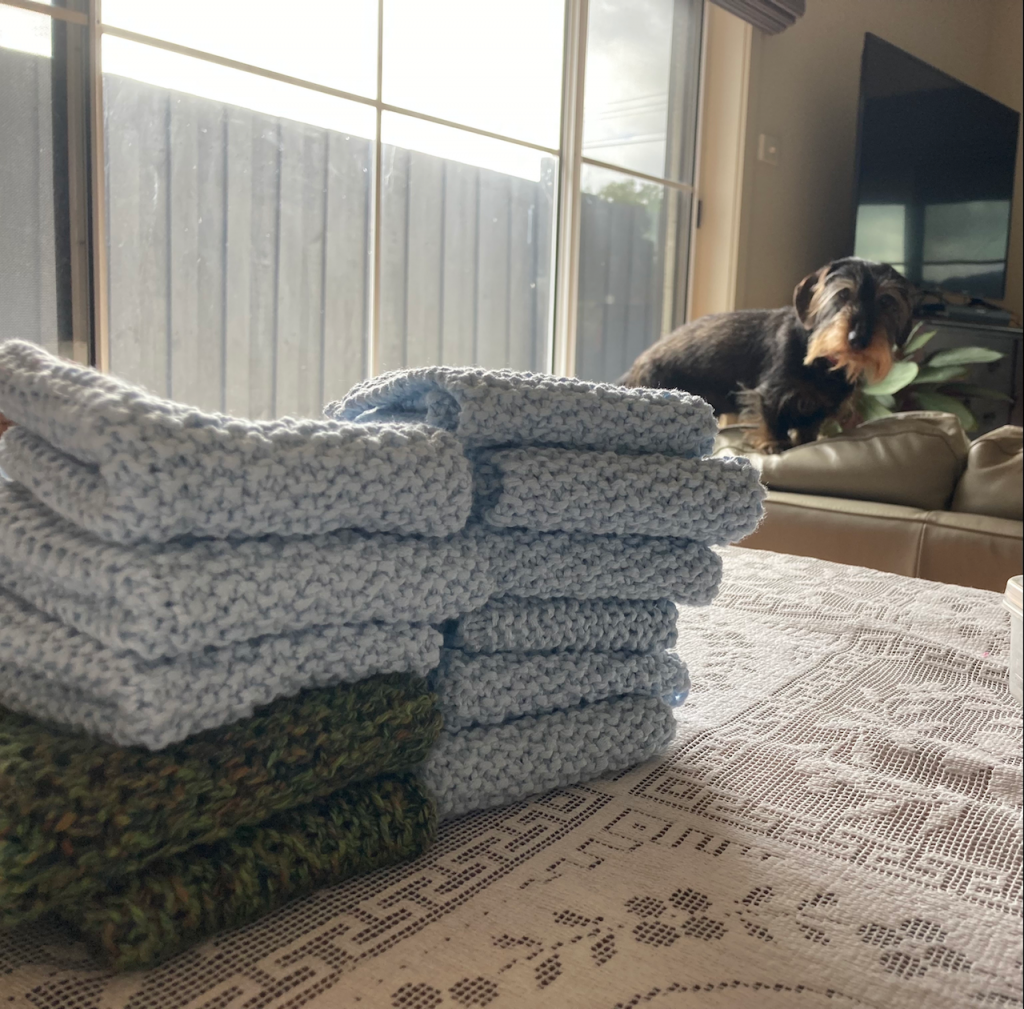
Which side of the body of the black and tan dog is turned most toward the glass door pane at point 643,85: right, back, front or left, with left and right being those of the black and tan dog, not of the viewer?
back

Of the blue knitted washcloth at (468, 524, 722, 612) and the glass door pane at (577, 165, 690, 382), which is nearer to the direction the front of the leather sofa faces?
the glass door pane

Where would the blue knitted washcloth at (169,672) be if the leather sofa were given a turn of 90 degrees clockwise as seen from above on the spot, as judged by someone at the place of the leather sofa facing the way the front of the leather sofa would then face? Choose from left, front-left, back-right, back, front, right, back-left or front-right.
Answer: right

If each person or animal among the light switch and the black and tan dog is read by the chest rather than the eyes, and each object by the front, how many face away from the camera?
0

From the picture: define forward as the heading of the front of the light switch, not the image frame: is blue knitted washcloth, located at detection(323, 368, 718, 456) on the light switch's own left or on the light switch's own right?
on the light switch's own right

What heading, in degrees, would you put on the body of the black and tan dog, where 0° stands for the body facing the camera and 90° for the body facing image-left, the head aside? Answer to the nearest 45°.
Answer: approximately 315°

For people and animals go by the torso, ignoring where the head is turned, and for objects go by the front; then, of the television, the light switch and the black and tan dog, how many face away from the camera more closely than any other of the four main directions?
0

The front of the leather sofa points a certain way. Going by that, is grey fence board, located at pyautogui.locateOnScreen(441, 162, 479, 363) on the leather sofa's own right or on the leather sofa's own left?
on the leather sofa's own left

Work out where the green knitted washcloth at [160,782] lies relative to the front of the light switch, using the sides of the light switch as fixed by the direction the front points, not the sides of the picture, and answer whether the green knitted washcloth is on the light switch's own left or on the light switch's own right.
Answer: on the light switch's own right

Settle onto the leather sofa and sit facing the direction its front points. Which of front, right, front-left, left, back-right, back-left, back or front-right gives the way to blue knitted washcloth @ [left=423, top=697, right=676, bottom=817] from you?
back

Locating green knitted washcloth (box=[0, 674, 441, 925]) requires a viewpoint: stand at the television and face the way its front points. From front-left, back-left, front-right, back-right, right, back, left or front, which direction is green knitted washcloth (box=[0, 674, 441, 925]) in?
front-right

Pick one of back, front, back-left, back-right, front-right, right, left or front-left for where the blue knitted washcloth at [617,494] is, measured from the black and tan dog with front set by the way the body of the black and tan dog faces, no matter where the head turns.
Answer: front-right
